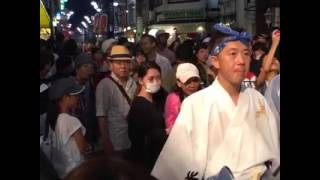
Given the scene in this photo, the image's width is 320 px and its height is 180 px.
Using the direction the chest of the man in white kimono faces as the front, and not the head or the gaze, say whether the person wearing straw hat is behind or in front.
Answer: behind

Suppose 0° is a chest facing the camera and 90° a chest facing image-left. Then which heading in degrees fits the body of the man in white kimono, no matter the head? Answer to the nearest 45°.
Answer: approximately 315°

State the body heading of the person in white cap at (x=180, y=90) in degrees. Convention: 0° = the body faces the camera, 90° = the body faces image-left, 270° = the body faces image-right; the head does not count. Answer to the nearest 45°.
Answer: approximately 315°

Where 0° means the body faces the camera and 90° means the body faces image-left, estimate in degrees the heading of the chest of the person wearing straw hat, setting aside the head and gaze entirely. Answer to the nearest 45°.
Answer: approximately 315°

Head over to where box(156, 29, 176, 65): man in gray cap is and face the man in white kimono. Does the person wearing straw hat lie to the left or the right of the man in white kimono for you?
right

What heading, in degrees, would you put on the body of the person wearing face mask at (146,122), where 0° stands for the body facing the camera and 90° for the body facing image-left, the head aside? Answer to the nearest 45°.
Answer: approximately 315°

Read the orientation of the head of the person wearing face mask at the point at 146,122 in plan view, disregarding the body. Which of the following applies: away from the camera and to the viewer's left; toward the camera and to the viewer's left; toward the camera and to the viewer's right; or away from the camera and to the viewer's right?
toward the camera and to the viewer's right
